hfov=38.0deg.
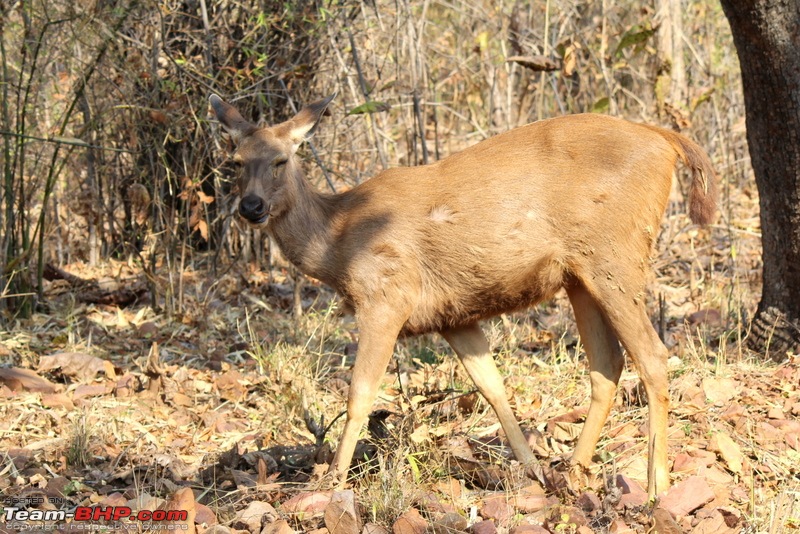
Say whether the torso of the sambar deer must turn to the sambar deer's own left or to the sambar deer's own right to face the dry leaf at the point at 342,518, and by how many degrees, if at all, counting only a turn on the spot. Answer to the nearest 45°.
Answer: approximately 45° to the sambar deer's own left

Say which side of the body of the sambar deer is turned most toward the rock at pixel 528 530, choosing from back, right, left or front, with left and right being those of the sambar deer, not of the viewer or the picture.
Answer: left

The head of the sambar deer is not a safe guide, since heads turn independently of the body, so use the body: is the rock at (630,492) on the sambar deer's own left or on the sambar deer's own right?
on the sambar deer's own left

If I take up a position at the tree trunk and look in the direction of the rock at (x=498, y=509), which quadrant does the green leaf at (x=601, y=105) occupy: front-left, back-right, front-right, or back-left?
back-right

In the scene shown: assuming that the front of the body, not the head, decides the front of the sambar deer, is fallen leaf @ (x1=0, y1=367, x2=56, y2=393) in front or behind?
in front

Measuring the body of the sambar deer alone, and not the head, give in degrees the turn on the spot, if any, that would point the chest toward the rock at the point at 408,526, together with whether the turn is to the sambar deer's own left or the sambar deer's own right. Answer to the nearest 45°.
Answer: approximately 90° to the sambar deer's own left

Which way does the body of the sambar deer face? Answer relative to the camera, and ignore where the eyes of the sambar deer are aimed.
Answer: to the viewer's left

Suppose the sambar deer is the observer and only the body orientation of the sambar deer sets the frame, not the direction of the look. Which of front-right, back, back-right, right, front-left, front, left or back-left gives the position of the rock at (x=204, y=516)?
front-left

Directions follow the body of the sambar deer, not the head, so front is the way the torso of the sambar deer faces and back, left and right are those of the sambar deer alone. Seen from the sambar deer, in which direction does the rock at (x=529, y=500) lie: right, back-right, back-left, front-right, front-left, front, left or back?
left

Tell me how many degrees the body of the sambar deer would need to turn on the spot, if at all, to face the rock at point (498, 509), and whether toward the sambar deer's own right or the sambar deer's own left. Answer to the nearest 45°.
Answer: approximately 90° to the sambar deer's own left

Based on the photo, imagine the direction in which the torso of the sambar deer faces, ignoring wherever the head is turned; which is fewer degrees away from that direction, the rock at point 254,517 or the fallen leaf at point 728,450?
the rock
